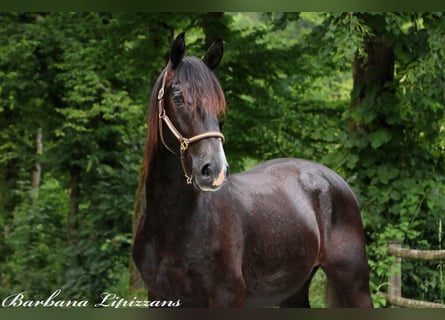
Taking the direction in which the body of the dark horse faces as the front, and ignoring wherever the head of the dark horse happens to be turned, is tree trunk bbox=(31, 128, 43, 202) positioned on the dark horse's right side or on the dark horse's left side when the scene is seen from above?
on the dark horse's right side

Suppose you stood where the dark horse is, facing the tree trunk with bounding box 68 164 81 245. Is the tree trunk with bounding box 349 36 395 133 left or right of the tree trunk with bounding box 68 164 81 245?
right

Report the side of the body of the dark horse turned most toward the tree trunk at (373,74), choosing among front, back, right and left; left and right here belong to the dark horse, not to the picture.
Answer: back

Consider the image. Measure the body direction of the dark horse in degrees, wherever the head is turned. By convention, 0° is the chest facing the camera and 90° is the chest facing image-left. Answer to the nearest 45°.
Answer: approximately 45°

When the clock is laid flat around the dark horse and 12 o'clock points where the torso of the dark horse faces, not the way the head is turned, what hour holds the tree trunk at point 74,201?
The tree trunk is roughly at 4 o'clock from the dark horse.
